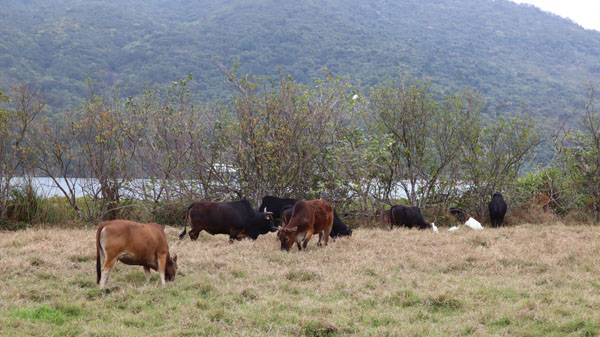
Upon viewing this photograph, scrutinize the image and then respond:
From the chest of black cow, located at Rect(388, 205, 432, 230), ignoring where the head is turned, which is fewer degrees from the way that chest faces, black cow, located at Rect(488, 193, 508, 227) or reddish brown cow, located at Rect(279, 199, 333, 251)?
the black cow

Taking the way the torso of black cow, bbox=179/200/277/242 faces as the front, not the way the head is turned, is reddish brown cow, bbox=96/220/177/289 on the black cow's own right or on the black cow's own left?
on the black cow's own right

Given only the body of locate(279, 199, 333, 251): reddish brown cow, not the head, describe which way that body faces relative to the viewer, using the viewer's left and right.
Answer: facing the viewer and to the left of the viewer

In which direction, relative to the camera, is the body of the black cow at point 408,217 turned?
to the viewer's right

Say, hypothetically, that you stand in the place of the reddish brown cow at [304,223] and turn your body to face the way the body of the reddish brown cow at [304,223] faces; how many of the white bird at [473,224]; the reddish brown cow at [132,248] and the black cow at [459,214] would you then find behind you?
2

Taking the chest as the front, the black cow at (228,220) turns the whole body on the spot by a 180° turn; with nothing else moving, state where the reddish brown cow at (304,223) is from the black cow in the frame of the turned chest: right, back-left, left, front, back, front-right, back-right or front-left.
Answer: back-left

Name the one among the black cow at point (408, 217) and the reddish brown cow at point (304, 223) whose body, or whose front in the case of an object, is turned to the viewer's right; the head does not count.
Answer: the black cow

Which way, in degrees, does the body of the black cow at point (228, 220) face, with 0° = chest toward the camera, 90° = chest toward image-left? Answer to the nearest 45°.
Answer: approximately 270°
